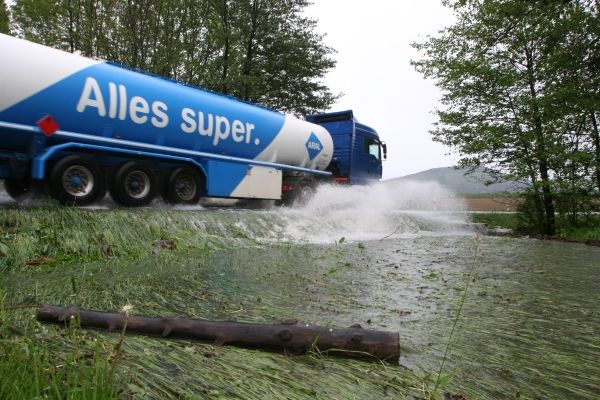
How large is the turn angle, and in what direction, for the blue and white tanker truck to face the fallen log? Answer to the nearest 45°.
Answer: approximately 135° to its right

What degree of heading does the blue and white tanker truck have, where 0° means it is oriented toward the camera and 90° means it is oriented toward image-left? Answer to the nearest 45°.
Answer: approximately 225°

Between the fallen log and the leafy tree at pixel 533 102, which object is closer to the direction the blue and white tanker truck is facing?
the leafy tree

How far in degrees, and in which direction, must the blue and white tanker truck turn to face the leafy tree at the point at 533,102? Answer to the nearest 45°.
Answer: approximately 45° to its right
